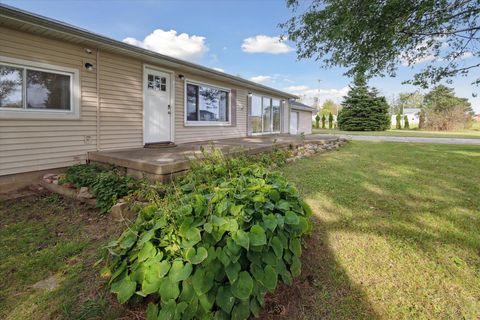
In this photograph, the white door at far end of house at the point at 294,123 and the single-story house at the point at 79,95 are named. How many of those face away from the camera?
0

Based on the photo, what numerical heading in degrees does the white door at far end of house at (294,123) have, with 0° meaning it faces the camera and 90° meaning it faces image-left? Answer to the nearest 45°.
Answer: approximately 0°

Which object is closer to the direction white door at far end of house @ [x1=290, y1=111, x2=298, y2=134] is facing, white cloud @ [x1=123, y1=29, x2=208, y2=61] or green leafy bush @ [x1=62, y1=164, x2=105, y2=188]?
the green leafy bush

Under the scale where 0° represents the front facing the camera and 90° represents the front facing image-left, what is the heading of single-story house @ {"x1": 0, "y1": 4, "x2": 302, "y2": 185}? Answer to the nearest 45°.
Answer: approximately 315°

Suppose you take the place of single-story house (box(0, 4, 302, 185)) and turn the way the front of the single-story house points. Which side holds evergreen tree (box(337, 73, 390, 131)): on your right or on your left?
on your left

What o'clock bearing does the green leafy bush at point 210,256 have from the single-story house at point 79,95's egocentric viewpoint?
The green leafy bush is roughly at 1 o'clock from the single-story house.

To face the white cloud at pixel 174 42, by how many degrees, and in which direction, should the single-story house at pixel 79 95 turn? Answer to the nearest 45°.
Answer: approximately 135° to its left
